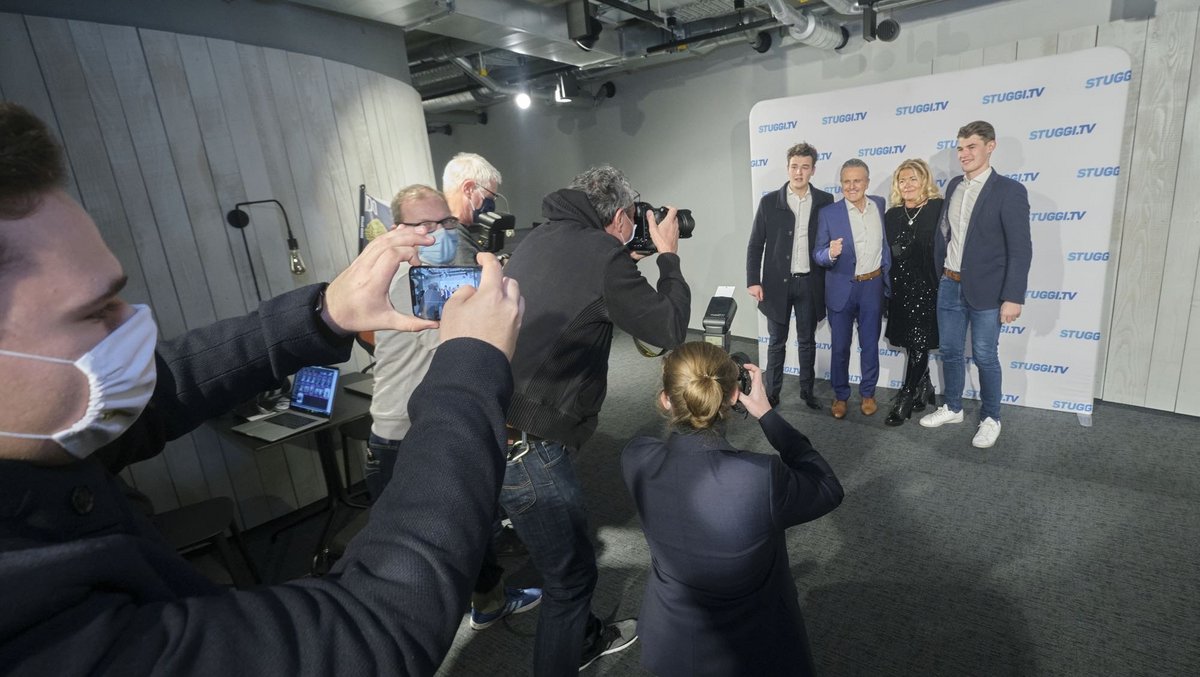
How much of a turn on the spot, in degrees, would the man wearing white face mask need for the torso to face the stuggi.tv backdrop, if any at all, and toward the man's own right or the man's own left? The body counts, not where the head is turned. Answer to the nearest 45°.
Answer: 0° — they already face it

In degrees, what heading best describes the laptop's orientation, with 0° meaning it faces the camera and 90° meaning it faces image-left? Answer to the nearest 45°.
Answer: approximately 45°

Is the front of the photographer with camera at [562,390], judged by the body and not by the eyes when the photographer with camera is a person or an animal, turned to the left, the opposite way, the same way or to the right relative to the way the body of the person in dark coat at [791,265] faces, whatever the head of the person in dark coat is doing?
the opposite way

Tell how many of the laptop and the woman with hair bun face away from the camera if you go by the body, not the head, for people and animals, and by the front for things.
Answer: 1

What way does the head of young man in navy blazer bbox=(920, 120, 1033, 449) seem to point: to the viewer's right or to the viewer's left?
to the viewer's left

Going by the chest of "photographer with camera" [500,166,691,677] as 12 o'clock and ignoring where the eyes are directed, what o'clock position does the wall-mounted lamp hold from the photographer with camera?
The wall-mounted lamp is roughly at 9 o'clock from the photographer with camera.

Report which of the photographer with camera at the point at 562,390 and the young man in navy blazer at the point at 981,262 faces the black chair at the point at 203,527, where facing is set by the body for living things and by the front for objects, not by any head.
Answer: the young man in navy blazer

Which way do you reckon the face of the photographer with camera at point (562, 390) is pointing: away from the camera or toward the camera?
away from the camera

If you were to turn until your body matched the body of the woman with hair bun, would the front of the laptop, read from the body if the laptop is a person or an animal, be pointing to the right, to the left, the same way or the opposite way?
the opposite way

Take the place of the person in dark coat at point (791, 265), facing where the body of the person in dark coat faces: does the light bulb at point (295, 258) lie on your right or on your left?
on your right

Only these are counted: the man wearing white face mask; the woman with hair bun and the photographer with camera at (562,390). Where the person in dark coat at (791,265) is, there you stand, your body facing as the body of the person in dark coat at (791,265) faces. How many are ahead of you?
3

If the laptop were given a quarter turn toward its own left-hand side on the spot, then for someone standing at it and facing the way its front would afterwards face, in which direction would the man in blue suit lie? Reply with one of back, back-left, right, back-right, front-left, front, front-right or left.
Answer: front-left

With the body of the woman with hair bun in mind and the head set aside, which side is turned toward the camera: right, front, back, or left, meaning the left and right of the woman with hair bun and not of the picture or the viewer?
back
